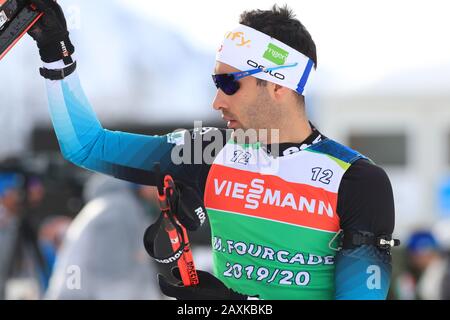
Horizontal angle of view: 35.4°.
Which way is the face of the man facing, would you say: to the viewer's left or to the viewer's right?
to the viewer's left

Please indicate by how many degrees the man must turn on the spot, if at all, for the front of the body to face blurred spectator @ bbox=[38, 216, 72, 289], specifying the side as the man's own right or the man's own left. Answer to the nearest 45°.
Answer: approximately 135° to the man's own right

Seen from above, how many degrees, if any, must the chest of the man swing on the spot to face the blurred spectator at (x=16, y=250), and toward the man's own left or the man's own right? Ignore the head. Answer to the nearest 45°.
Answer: approximately 90° to the man's own right

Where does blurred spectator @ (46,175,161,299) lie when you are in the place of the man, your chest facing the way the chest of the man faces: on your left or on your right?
on your right

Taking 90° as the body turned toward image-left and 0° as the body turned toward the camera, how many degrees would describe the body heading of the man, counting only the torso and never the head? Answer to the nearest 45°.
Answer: approximately 45°

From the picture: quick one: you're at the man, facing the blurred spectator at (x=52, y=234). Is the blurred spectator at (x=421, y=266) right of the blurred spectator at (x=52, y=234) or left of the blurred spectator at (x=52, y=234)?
right
